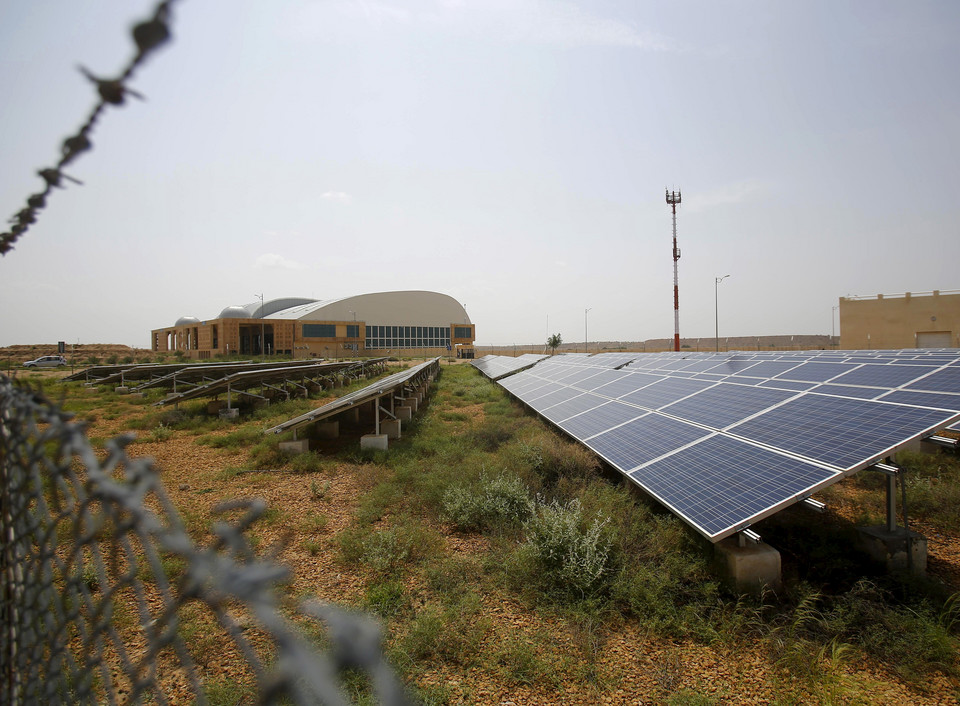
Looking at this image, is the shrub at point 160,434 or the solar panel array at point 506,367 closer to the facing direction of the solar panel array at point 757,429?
the shrub

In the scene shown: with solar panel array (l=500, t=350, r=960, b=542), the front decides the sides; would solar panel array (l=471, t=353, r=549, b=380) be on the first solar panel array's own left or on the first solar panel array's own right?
on the first solar panel array's own right

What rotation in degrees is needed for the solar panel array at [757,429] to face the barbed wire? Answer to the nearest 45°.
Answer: approximately 45° to its left

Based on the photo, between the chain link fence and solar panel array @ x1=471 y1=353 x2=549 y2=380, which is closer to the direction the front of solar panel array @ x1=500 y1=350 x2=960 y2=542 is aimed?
the chain link fence

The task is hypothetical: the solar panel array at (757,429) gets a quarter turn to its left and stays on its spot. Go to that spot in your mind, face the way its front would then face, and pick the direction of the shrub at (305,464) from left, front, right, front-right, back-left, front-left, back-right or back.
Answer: back-right

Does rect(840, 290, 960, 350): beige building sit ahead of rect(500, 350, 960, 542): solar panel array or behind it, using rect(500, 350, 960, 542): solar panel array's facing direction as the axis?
behind

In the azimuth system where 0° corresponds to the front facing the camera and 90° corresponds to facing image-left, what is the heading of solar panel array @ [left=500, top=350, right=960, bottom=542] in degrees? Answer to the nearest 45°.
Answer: approximately 45°

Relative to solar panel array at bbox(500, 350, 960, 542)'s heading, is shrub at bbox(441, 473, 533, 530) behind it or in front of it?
in front
